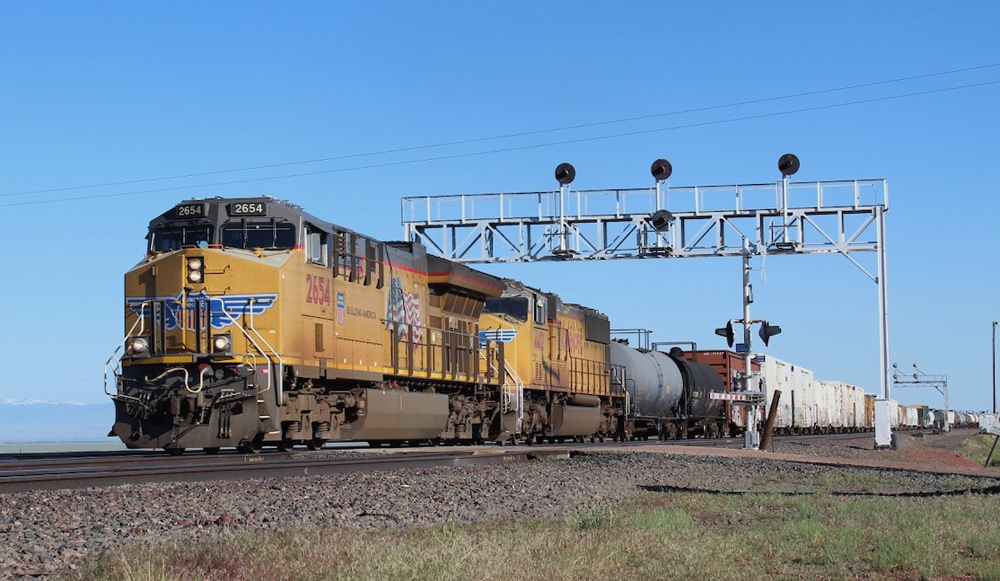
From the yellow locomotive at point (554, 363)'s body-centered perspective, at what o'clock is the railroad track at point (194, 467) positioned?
The railroad track is roughly at 11 o'clock from the yellow locomotive.

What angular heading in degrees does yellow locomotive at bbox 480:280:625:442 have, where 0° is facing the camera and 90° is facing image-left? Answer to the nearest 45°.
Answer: approximately 45°

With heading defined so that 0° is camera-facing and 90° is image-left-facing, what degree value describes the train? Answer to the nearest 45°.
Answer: approximately 45°
